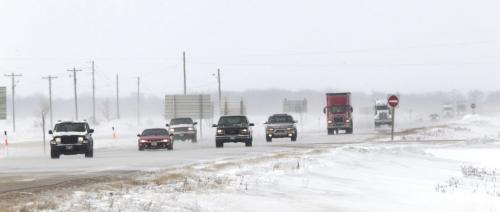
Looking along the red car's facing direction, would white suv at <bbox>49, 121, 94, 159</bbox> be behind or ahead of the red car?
ahead

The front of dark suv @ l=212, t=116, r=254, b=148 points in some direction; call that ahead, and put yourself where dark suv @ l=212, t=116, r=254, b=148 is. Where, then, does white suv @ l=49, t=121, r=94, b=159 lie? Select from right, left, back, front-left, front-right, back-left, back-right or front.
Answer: front-right

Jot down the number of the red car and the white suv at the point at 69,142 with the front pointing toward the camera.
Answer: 2

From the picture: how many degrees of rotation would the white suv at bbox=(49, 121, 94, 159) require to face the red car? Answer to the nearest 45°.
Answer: approximately 135° to its left

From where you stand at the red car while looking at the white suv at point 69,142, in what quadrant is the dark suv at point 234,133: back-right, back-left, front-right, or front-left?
back-left

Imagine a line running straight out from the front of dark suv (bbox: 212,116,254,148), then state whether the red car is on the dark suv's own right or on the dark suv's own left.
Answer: on the dark suv's own right

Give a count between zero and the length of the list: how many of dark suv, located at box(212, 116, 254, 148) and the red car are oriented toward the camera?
2
